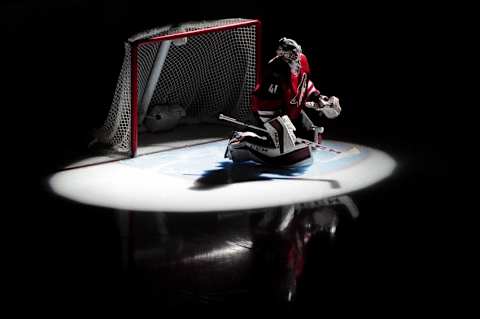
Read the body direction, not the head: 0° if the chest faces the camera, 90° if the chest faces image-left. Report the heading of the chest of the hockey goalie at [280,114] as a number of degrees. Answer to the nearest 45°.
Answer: approximately 315°

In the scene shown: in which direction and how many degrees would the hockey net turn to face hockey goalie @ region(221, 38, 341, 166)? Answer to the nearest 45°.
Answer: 0° — it already faces them

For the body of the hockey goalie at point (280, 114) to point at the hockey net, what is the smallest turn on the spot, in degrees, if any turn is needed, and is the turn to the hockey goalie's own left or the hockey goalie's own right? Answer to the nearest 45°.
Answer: approximately 180°

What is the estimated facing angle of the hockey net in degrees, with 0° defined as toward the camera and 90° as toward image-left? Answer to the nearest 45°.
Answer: approximately 315°
